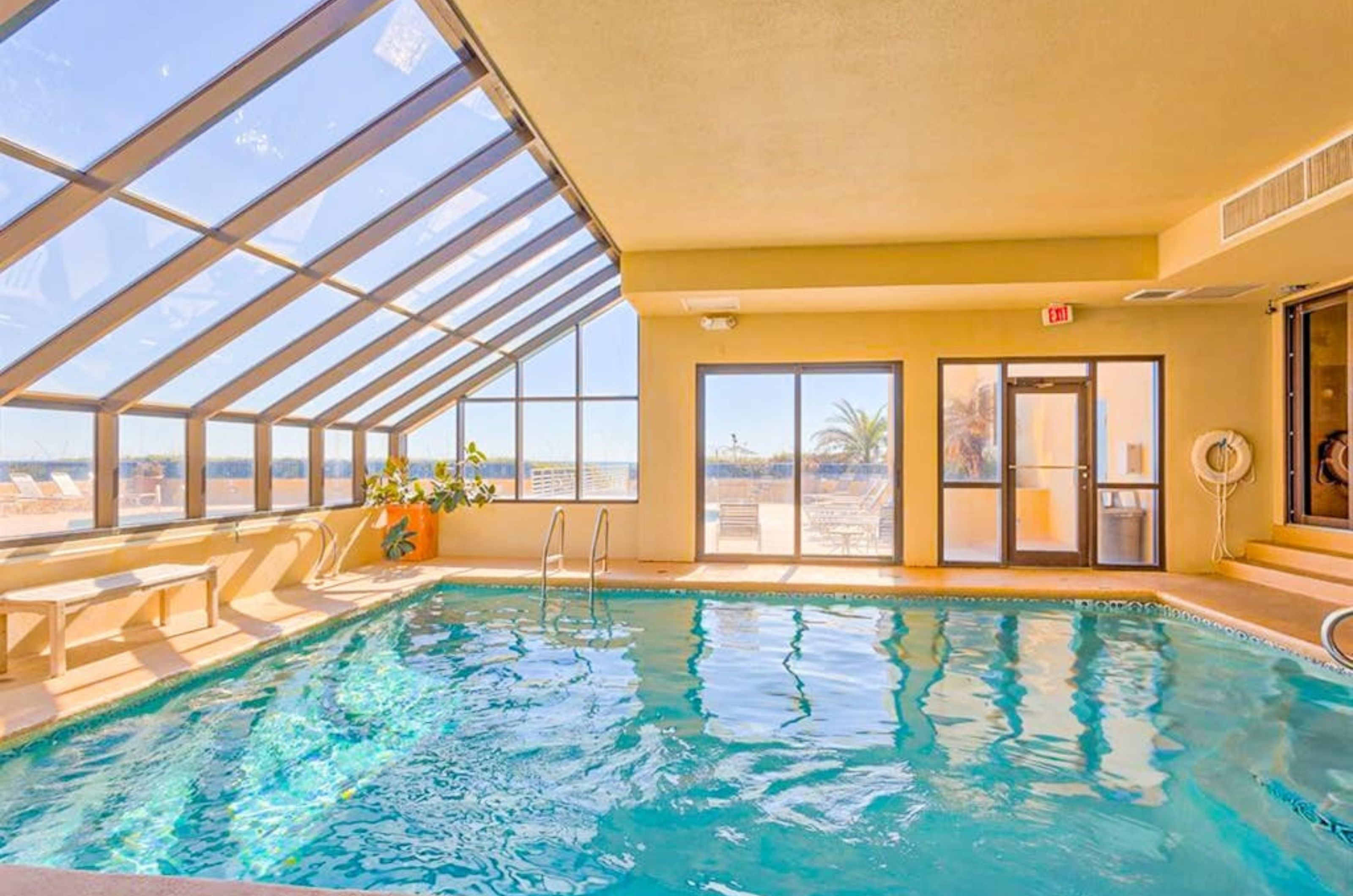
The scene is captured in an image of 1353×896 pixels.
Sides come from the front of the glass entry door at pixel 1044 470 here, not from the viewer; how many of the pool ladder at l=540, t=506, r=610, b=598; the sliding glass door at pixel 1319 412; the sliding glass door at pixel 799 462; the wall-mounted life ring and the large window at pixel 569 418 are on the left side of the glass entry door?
2

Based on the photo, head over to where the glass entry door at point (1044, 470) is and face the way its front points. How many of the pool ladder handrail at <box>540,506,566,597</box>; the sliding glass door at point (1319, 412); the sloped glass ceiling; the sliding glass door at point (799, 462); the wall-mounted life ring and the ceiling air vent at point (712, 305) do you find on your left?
2

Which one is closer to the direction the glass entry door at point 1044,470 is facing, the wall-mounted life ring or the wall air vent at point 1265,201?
the wall air vent

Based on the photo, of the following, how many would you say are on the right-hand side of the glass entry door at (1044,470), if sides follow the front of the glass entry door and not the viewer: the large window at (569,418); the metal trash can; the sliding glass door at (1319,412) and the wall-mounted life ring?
1

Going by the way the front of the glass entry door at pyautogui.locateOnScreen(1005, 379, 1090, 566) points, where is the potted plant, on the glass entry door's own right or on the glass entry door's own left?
on the glass entry door's own right

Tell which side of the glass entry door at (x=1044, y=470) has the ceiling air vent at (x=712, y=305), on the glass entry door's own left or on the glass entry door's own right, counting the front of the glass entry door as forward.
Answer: on the glass entry door's own right

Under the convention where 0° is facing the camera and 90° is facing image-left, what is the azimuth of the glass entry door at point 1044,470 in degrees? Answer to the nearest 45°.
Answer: approximately 0°

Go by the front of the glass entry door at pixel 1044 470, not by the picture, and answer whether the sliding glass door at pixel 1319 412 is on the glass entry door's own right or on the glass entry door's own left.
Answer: on the glass entry door's own left

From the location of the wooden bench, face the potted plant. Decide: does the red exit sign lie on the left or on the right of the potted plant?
right

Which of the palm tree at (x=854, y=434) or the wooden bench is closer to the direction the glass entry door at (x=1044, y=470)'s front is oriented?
the wooden bench

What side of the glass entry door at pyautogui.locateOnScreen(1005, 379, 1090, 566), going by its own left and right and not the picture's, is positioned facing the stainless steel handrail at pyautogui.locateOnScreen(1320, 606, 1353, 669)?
front

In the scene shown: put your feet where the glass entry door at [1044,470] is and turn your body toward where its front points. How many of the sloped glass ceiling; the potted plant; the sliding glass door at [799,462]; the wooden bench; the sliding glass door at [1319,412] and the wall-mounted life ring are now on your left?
2

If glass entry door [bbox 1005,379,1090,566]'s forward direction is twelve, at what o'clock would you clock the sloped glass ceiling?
The sloped glass ceiling is roughly at 1 o'clock from the glass entry door.

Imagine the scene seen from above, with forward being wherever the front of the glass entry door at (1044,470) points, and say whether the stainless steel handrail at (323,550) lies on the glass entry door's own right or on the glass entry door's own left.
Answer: on the glass entry door's own right

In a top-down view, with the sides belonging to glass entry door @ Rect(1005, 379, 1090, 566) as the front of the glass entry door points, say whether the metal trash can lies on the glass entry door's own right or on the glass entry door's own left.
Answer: on the glass entry door's own left

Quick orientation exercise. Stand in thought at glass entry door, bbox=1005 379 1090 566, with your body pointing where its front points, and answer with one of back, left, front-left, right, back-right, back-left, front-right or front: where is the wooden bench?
front-right

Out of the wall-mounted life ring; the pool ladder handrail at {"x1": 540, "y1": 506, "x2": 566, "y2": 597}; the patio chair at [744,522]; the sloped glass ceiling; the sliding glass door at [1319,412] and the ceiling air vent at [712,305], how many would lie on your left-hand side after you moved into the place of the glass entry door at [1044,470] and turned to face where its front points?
2
